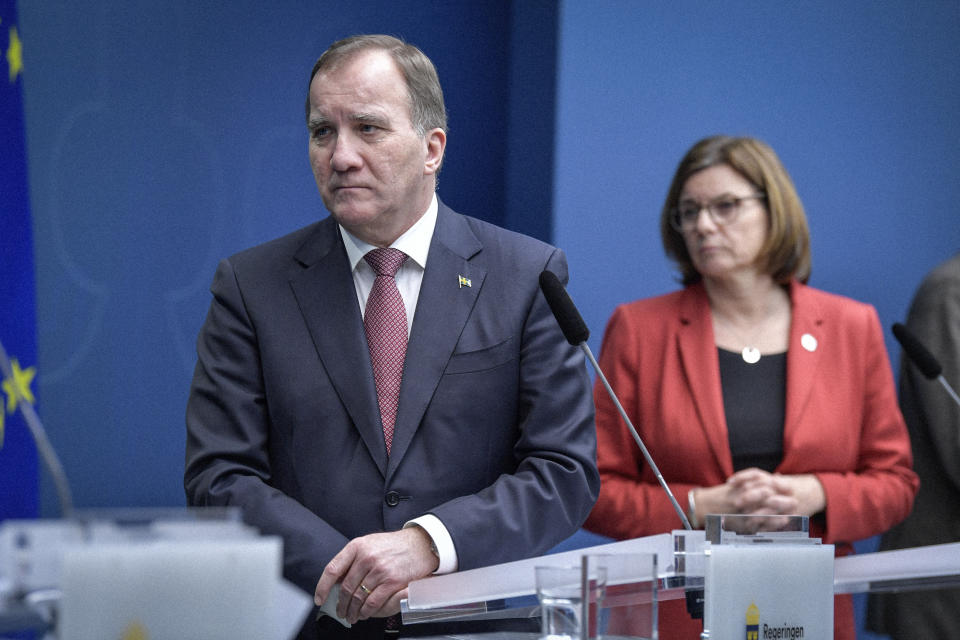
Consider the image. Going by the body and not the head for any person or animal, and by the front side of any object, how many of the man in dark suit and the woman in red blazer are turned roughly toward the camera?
2

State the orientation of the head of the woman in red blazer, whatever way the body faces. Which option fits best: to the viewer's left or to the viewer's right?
to the viewer's left

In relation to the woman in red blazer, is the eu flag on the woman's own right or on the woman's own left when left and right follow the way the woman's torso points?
on the woman's own right

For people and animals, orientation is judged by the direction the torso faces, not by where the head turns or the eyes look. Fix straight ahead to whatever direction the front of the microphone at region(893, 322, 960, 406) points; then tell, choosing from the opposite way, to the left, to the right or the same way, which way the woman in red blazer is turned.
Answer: to the left

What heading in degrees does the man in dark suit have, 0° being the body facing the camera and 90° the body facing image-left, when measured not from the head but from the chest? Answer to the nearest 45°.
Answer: approximately 0°

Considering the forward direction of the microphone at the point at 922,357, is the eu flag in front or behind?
in front

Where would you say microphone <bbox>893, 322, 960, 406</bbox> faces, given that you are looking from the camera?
facing to the left of the viewer

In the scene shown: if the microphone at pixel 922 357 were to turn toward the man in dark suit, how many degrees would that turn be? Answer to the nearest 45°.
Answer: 0° — it already faces them

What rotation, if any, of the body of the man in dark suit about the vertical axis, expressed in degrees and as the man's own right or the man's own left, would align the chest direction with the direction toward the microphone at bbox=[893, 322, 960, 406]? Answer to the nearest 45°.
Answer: approximately 90° to the man's own left

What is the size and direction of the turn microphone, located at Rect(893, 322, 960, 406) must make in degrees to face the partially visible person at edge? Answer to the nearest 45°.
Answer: approximately 90° to its right

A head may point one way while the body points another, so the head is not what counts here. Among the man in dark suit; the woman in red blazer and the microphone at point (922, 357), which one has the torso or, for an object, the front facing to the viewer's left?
the microphone
